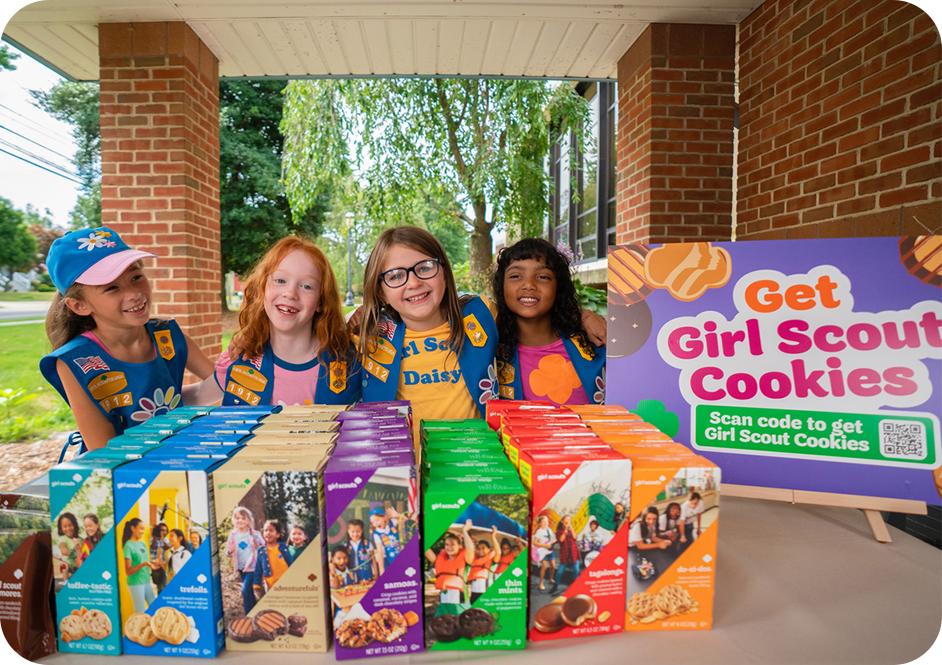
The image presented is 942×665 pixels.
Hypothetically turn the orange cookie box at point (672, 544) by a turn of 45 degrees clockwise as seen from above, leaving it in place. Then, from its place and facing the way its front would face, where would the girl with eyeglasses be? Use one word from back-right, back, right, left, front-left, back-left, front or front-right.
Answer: right

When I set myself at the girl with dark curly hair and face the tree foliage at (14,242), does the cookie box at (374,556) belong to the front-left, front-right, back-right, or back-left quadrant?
back-left

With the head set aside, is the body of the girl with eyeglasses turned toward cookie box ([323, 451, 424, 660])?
yes

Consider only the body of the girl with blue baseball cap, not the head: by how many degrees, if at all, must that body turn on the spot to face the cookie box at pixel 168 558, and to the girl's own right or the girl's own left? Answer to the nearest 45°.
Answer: approximately 45° to the girl's own right

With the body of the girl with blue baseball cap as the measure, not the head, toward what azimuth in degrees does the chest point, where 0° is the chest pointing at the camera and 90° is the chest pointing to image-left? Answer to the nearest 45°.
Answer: approximately 315°

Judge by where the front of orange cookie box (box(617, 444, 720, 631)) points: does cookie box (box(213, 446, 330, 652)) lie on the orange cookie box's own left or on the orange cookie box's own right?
on the orange cookie box's own right

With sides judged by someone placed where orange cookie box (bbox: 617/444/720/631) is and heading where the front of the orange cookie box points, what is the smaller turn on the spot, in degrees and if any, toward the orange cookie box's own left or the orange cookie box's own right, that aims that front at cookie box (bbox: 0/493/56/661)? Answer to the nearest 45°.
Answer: approximately 90° to the orange cookie box's own right

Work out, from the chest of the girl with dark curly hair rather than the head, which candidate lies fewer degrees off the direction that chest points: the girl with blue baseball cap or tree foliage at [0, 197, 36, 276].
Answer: the girl with blue baseball cap

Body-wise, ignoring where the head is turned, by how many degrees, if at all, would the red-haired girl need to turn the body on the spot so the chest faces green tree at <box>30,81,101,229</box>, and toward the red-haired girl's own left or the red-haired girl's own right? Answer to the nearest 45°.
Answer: approximately 180°

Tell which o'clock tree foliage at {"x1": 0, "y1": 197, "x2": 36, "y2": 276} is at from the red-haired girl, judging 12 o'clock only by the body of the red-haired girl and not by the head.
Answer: The tree foliage is roughly at 5 o'clock from the red-haired girl.

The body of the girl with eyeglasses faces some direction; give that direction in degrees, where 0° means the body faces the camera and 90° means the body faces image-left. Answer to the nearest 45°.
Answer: approximately 0°
